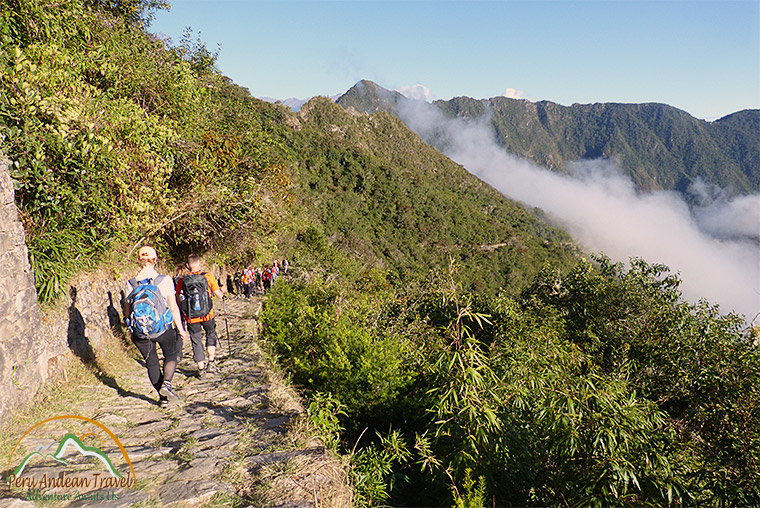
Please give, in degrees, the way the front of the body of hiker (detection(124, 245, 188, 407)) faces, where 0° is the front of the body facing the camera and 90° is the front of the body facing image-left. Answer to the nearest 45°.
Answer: approximately 180°

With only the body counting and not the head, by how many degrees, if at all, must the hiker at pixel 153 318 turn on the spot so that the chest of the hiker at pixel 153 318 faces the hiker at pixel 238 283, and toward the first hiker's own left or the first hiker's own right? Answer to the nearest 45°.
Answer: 0° — they already face them
